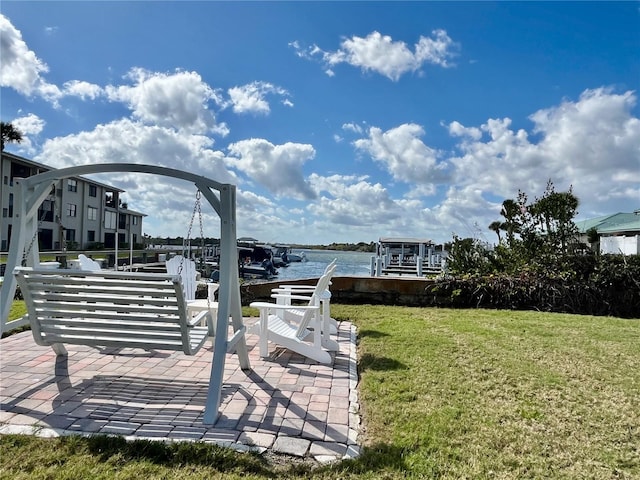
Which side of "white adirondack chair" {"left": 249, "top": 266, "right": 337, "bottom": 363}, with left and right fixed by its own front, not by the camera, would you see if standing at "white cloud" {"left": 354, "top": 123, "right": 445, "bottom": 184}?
right

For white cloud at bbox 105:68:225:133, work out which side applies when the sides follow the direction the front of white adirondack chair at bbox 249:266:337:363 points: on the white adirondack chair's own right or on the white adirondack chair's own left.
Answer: on the white adirondack chair's own right

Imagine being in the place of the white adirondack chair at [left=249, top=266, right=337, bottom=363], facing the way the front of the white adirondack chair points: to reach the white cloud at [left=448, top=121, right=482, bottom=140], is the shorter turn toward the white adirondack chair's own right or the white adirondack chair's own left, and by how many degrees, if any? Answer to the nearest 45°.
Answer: approximately 135° to the white adirondack chair's own right

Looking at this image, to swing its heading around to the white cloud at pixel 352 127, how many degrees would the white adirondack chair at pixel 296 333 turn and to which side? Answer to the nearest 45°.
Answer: approximately 90° to its right

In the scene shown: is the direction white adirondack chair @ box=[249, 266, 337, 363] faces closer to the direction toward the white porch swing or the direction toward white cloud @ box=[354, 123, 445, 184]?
the white porch swing

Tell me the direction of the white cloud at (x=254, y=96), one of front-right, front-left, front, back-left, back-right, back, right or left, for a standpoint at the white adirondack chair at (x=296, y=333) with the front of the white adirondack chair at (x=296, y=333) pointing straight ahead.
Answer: right

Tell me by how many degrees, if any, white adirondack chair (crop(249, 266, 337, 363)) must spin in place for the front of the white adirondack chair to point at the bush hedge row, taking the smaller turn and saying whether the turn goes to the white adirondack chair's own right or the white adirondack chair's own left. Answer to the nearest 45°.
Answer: approximately 135° to the white adirondack chair's own right

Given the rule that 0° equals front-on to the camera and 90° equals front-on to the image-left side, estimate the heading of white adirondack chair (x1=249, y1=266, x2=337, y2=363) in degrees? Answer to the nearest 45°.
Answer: approximately 90°

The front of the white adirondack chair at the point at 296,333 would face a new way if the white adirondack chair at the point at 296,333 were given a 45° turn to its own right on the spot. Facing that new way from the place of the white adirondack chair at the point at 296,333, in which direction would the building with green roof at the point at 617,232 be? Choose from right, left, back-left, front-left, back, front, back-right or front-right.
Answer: right

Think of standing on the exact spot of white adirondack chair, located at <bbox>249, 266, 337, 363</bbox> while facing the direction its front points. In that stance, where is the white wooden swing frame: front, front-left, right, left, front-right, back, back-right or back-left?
front-left

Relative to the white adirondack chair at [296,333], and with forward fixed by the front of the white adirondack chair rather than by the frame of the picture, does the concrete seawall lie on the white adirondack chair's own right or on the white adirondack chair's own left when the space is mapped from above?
on the white adirondack chair's own right

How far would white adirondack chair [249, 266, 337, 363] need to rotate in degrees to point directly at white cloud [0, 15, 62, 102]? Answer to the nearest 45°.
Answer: approximately 45° to its right

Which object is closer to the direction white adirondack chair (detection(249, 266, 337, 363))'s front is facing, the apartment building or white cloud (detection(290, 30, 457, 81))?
the apartment building

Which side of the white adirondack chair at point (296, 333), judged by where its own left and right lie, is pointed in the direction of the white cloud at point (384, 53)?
right
